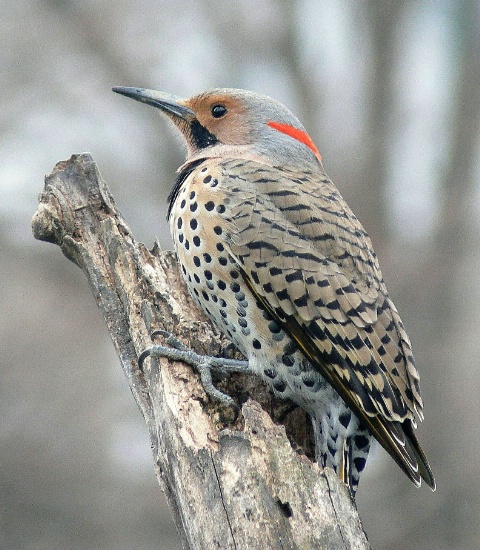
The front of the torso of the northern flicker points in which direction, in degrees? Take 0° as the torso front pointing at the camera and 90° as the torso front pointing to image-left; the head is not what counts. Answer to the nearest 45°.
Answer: approximately 90°
